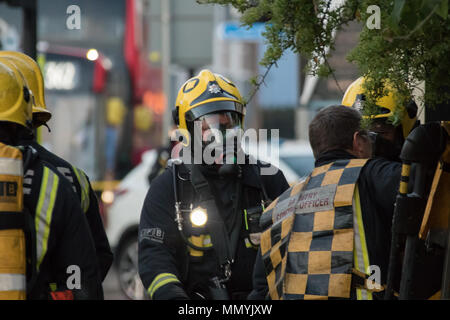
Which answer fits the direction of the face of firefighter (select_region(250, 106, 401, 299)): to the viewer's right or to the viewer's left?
to the viewer's right

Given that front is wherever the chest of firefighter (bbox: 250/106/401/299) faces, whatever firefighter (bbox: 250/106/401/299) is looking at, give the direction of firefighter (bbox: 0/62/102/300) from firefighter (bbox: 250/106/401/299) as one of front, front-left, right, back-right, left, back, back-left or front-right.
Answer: back-left

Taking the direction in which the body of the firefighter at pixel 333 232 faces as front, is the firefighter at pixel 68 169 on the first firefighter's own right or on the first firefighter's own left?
on the first firefighter's own left

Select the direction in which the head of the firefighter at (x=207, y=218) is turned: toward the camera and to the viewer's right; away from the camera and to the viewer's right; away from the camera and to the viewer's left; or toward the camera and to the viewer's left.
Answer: toward the camera and to the viewer's right

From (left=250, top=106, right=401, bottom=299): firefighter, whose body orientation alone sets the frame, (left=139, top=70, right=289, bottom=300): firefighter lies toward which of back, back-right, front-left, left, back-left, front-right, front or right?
left

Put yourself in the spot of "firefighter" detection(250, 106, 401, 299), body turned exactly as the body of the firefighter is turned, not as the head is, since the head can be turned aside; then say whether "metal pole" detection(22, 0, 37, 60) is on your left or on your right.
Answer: on your left

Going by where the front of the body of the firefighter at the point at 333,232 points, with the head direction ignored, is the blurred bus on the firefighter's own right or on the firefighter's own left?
on the firefighter's own left

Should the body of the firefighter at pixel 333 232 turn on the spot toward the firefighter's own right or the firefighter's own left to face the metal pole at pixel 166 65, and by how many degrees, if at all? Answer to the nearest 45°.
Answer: approximately 45° to the firefighter's own left

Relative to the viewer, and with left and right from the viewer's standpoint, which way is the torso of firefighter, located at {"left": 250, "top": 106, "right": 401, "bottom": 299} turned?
facing away from the viewer and to the right of the viewer
